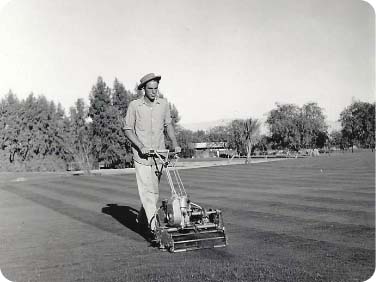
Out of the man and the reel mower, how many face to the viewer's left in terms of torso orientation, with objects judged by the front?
0

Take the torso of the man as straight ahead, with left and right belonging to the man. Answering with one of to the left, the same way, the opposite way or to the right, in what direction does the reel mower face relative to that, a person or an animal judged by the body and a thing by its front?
the same way

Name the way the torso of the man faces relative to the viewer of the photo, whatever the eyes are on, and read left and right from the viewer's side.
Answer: facing the viewer and to the right of the viewer
